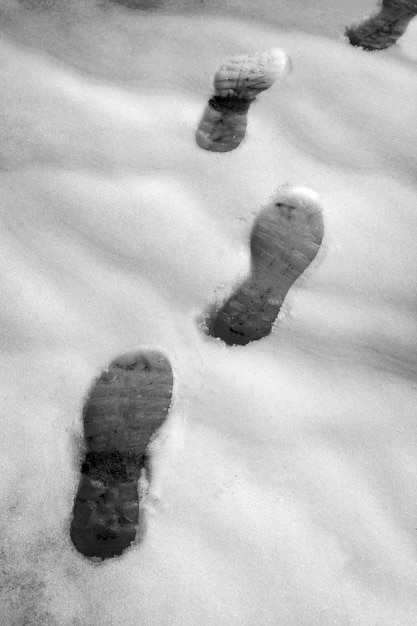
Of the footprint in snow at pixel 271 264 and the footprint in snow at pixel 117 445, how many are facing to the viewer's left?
0

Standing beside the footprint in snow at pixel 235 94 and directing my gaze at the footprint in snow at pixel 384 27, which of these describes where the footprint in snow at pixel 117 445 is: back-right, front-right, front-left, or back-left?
back-right

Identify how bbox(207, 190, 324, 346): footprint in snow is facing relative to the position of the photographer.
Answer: facing away from the viewer and to the right of the viewer

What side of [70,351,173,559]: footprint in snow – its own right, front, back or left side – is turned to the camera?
back

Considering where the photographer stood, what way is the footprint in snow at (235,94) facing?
facing away from the viewer and to the right of the viewer

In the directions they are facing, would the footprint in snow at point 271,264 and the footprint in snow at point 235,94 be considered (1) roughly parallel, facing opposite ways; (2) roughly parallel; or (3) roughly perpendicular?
roughly parallel

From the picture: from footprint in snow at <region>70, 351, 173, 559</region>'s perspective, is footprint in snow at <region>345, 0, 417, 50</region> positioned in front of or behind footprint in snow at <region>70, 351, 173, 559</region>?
in front
